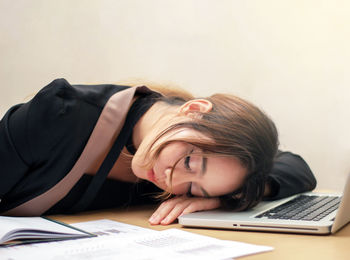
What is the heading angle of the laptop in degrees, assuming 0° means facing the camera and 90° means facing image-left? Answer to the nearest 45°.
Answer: approximately 90°
